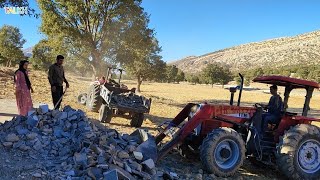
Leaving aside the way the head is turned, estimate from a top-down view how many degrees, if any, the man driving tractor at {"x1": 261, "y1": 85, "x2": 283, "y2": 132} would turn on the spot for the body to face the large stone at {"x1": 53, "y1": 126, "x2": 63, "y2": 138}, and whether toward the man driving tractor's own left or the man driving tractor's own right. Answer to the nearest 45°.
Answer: approximately 45° to the man driving tractor's own left

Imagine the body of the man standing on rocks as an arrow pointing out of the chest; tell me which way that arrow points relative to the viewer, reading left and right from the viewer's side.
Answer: facing the viewer and to the right of the viewer

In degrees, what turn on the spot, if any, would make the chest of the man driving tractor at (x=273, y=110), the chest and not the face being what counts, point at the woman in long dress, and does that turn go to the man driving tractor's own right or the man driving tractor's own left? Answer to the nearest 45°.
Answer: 0° — they already face them

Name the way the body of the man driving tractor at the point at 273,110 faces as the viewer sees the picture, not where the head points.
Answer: to the viewer's left

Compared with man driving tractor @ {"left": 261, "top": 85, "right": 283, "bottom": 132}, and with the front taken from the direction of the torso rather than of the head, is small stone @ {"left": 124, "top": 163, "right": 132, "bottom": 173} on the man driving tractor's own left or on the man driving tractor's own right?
on the man driving tractor's own left

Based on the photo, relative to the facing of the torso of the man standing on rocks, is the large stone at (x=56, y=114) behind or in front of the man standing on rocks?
in front

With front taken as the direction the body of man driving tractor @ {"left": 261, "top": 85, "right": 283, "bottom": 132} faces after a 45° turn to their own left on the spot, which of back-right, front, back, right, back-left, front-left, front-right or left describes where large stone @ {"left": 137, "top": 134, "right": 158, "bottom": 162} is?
front

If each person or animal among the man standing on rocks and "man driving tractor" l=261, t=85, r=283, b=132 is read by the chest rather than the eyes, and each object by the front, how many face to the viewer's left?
1

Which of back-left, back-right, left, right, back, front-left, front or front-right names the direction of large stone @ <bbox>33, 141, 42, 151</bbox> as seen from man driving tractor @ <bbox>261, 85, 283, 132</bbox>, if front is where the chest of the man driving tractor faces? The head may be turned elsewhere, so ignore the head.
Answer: front-left

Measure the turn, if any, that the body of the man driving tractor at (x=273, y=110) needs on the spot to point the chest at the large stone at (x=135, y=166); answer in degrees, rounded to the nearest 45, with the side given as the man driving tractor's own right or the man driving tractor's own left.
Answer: approximately 45° to the man driving tractor's own left

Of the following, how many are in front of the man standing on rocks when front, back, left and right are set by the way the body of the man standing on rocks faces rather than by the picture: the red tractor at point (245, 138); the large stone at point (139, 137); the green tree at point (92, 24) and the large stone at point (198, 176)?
3

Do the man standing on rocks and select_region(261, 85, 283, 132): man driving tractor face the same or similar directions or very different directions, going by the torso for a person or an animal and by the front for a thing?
very different directions

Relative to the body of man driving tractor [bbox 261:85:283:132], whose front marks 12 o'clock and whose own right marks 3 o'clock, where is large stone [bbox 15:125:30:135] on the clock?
The large stone is roughly at 11 o'clock from the man driving tractor.
